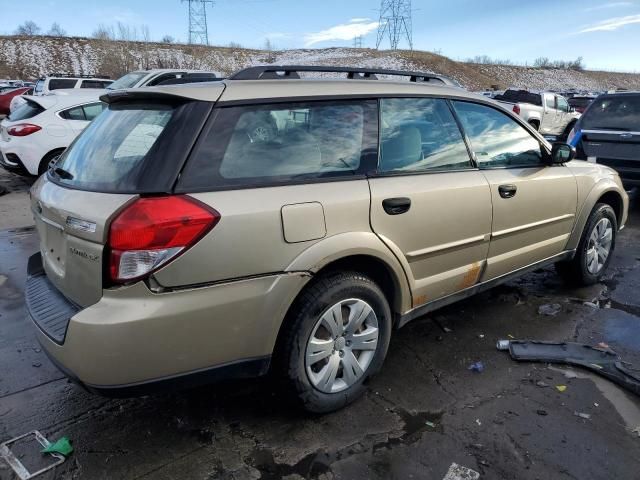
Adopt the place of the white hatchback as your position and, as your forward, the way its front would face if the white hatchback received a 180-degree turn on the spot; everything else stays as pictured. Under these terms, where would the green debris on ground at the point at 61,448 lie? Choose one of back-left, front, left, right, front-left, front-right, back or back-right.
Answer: front-left

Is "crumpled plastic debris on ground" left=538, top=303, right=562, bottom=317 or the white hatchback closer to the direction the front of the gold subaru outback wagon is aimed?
the crumpled plastic debris on ground

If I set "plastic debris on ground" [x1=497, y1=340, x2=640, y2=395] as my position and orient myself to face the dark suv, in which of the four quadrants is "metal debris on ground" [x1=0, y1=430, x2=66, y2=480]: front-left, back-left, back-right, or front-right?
back-left

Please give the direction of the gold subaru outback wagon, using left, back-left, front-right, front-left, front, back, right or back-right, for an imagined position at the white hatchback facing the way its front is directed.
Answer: back-right

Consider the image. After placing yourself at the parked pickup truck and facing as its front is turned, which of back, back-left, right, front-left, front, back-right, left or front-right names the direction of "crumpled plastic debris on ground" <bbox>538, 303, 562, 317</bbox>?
back-right

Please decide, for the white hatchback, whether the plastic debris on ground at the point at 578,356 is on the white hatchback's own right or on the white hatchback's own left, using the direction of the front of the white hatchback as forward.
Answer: on the white hatchback's own right

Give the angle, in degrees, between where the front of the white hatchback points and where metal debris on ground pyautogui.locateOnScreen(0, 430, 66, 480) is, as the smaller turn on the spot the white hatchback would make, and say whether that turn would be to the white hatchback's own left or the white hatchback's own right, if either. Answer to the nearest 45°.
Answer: approximately 135° to the white hatchback's own right

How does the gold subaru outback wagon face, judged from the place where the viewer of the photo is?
facing away from the viewer and to the right of the viewer

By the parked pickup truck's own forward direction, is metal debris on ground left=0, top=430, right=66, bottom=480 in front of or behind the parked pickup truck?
behind

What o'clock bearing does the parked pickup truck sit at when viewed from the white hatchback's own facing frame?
The parked pickup truck is roughly at 1 o'clock from the white hatchback.

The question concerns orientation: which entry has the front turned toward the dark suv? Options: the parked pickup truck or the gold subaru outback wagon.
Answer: the gold subaru outback wagon

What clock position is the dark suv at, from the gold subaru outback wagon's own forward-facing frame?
The dark suv is roughly at 12 o'clock from the gold subaru outback wagon.

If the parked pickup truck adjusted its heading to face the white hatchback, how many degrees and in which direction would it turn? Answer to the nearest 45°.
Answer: approximately 180°

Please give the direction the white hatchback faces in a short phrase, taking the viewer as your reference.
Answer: facing away from the viewer and to the right of the viewer

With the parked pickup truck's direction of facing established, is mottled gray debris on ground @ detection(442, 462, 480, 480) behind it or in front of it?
behind

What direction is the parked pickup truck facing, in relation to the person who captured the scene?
facing away from the viewer and to the right of the viewer
